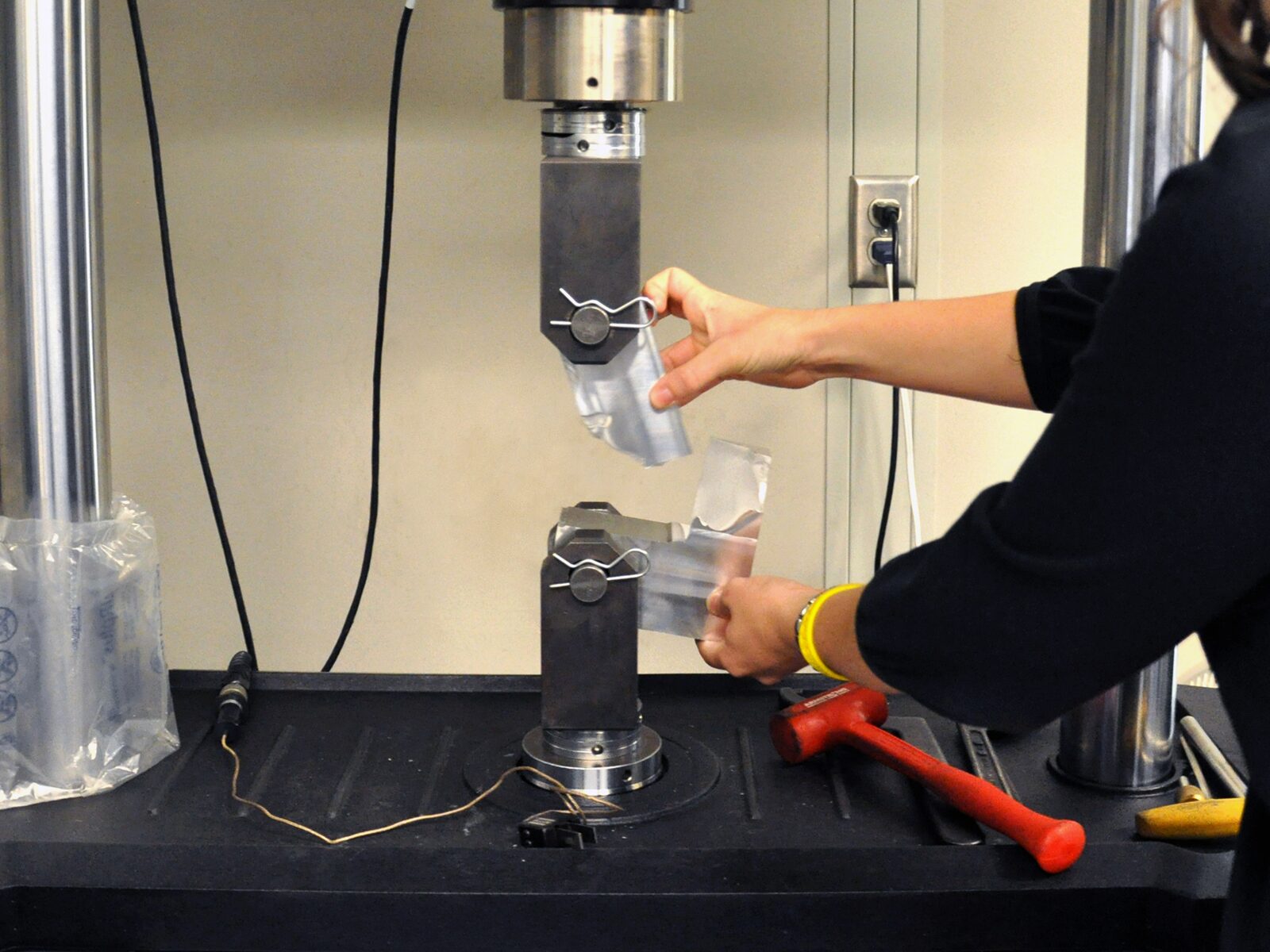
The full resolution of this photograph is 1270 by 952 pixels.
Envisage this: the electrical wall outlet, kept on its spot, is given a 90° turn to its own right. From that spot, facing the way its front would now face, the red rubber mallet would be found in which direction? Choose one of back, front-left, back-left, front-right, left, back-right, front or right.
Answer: left

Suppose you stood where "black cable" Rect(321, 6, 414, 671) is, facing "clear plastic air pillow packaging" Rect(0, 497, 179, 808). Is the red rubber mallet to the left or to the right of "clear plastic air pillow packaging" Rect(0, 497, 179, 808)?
left

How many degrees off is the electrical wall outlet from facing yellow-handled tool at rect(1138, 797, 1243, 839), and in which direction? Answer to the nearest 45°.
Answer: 0° — it already faces it

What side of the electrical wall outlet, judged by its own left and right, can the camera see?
front

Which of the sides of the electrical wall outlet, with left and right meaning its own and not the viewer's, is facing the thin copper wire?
front
